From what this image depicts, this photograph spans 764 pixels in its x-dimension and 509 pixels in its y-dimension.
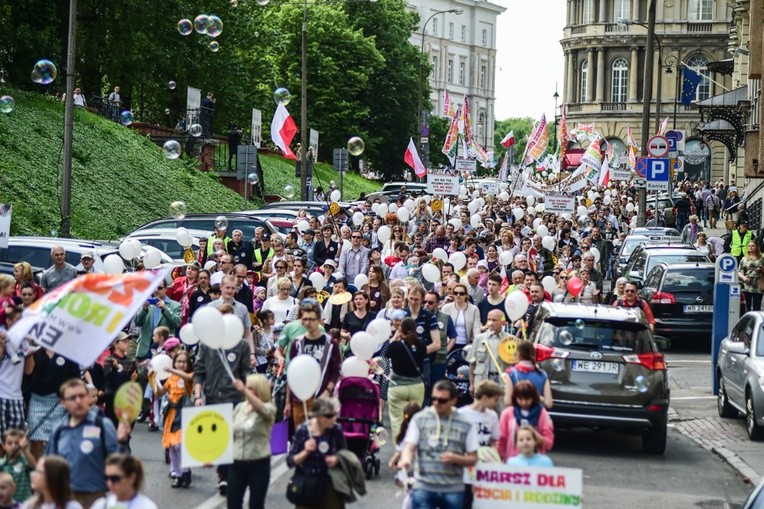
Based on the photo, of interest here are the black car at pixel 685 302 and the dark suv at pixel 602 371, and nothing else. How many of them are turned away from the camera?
2

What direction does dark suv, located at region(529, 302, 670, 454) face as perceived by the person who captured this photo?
facing away from the viewer

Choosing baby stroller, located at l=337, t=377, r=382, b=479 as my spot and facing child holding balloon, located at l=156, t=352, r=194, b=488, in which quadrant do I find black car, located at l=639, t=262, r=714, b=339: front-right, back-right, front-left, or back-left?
back-right

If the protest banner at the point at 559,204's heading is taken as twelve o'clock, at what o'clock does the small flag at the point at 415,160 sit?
The small flag is roughly at 5 o'clock from the protest banner.

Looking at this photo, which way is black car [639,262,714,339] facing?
away from the camera

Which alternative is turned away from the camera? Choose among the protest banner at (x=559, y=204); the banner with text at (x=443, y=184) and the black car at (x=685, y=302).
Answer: the black car

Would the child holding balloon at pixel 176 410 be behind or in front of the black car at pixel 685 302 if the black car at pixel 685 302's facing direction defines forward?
behind

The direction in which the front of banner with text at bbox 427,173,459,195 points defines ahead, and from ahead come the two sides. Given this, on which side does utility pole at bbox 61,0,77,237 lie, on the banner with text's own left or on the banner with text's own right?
on the banner with text's own right

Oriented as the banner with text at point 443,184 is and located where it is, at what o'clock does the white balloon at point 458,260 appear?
The white balloon is roughly at 12 o'clock from the banner with text.
